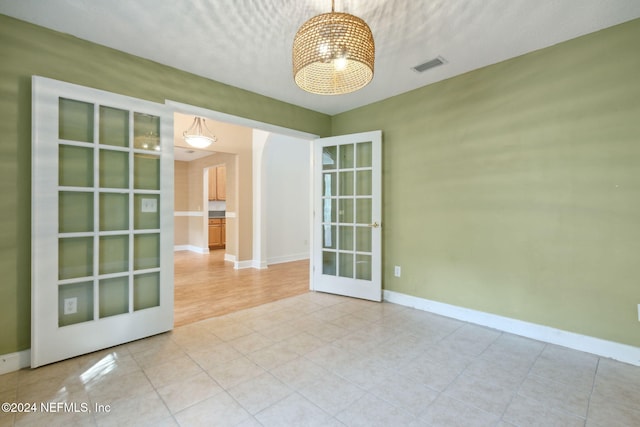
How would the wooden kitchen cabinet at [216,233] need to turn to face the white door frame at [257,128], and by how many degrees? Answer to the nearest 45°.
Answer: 0° — it already faces it

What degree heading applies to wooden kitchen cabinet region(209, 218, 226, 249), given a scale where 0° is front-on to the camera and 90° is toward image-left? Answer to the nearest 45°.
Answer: approximately 0°

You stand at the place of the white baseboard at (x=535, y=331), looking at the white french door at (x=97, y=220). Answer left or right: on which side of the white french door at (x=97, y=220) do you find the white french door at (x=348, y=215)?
right

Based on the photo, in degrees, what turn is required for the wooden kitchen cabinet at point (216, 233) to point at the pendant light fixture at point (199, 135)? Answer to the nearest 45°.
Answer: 0° — it already faces it

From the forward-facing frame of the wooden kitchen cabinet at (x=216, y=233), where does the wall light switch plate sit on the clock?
The wall light switch plate is roughly at 12 o'clock from the wooden kitchen cabinet.
